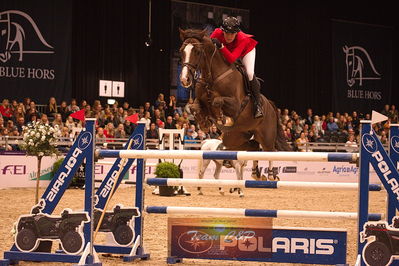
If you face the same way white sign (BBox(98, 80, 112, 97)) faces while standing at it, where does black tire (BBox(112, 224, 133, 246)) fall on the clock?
The black tire is roughly at 12 o'clock from the white sign.

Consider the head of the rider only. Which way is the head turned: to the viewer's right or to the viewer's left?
to the viewer's left

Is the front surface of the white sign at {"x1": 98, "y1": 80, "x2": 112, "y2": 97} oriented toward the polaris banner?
yes

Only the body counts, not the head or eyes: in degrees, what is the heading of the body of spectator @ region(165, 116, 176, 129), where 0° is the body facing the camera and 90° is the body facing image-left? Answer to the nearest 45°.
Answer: approximately 0°

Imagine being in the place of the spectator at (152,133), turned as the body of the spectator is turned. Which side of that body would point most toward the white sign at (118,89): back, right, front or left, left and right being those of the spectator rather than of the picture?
back

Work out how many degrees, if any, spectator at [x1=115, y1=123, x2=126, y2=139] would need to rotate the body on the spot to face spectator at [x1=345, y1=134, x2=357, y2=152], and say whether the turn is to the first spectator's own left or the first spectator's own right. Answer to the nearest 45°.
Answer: approximately 90° to the first spectator's own left

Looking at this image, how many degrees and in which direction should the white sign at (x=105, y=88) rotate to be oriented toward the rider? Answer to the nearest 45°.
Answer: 0° — it already faces them

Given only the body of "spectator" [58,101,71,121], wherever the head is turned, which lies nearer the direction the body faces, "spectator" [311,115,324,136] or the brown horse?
the brown horse

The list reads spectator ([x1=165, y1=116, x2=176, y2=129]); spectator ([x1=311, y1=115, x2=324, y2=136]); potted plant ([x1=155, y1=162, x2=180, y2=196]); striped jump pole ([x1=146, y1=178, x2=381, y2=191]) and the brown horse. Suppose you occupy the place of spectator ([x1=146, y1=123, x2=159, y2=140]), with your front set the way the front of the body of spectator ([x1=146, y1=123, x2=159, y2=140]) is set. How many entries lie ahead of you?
3
